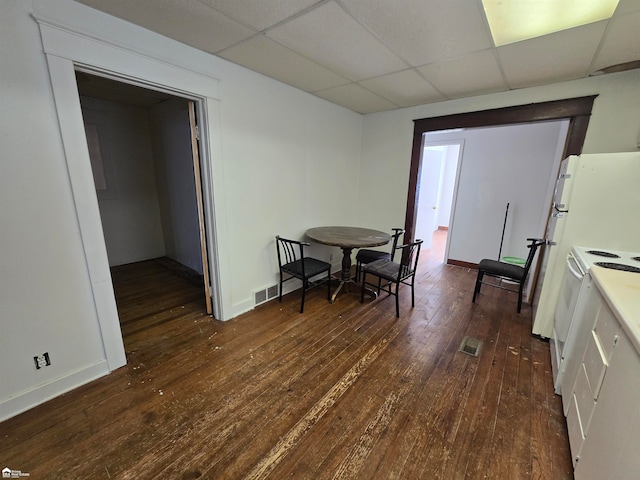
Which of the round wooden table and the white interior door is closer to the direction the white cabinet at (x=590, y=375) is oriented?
the round wooden table

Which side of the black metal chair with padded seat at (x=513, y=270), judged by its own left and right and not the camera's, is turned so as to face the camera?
left

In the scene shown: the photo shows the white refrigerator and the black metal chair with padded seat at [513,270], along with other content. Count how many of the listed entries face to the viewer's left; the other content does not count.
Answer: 2

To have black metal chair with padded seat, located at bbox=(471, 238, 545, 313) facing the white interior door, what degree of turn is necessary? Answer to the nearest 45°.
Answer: approximately 45° to its right

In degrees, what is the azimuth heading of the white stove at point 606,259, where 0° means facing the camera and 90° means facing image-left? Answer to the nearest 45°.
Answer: approximately 90°

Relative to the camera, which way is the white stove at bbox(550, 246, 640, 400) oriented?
to the viewer's left

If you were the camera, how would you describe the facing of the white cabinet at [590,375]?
facing to the left of the viewer

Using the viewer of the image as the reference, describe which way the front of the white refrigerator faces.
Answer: facing to the left of the viewer
